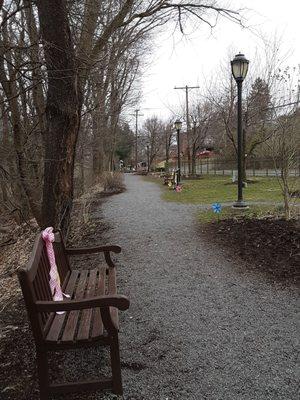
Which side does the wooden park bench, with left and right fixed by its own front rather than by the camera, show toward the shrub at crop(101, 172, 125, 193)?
left

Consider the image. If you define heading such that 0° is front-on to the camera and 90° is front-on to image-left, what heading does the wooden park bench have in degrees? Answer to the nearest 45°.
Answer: approximately 270°

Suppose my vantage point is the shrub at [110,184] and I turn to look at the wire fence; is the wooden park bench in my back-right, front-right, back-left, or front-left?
back-right

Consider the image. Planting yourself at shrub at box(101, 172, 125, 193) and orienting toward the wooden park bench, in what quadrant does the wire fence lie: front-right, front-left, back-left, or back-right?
back-left

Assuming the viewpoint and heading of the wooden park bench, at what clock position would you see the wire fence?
The wire fence is roughly at 10 o'clock from the wooden park bench.
